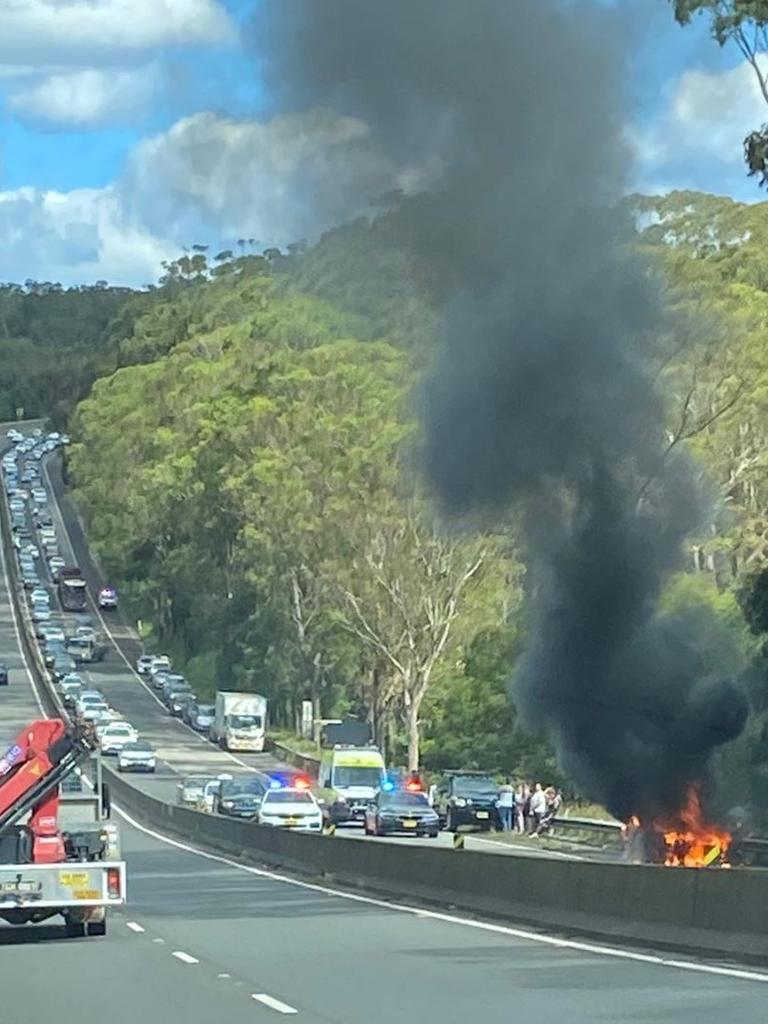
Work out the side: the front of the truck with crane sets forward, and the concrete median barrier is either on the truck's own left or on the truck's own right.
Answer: on the truck's own right

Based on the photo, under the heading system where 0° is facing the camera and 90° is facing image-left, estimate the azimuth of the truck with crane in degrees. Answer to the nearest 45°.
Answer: approximately 180°
